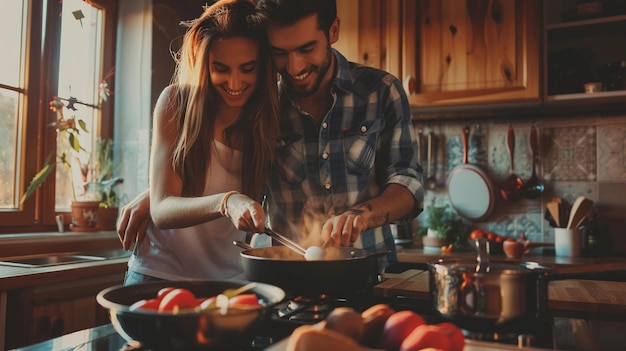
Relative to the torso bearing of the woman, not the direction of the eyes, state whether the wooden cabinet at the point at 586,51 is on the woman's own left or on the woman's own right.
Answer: on the woman's own left

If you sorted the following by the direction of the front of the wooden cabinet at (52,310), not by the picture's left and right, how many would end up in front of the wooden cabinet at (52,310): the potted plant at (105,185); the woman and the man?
2

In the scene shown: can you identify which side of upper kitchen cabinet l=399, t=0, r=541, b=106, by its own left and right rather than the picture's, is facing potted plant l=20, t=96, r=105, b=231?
right

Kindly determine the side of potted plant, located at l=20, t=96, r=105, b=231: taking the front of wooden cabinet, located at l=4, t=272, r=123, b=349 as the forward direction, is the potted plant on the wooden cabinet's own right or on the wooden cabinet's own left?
on the wooden cabinet's own left

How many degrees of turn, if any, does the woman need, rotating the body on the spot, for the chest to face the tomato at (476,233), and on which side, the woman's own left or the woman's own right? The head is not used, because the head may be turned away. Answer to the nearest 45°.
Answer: approximately 90° to the woman's own left

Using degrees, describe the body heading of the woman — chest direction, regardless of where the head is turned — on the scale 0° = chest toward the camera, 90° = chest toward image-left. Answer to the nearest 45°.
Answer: approximately 315°

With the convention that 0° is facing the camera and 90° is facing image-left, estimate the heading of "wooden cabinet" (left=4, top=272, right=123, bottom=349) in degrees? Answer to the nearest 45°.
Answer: approximately 315°

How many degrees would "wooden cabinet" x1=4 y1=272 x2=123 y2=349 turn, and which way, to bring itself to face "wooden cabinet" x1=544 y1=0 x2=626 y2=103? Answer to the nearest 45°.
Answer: approximately 45° to its left

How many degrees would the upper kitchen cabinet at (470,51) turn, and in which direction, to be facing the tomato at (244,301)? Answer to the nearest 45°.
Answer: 0° — it already faces it

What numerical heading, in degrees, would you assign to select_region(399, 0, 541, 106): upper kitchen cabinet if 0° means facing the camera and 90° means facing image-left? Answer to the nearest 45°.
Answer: approximately 0°
